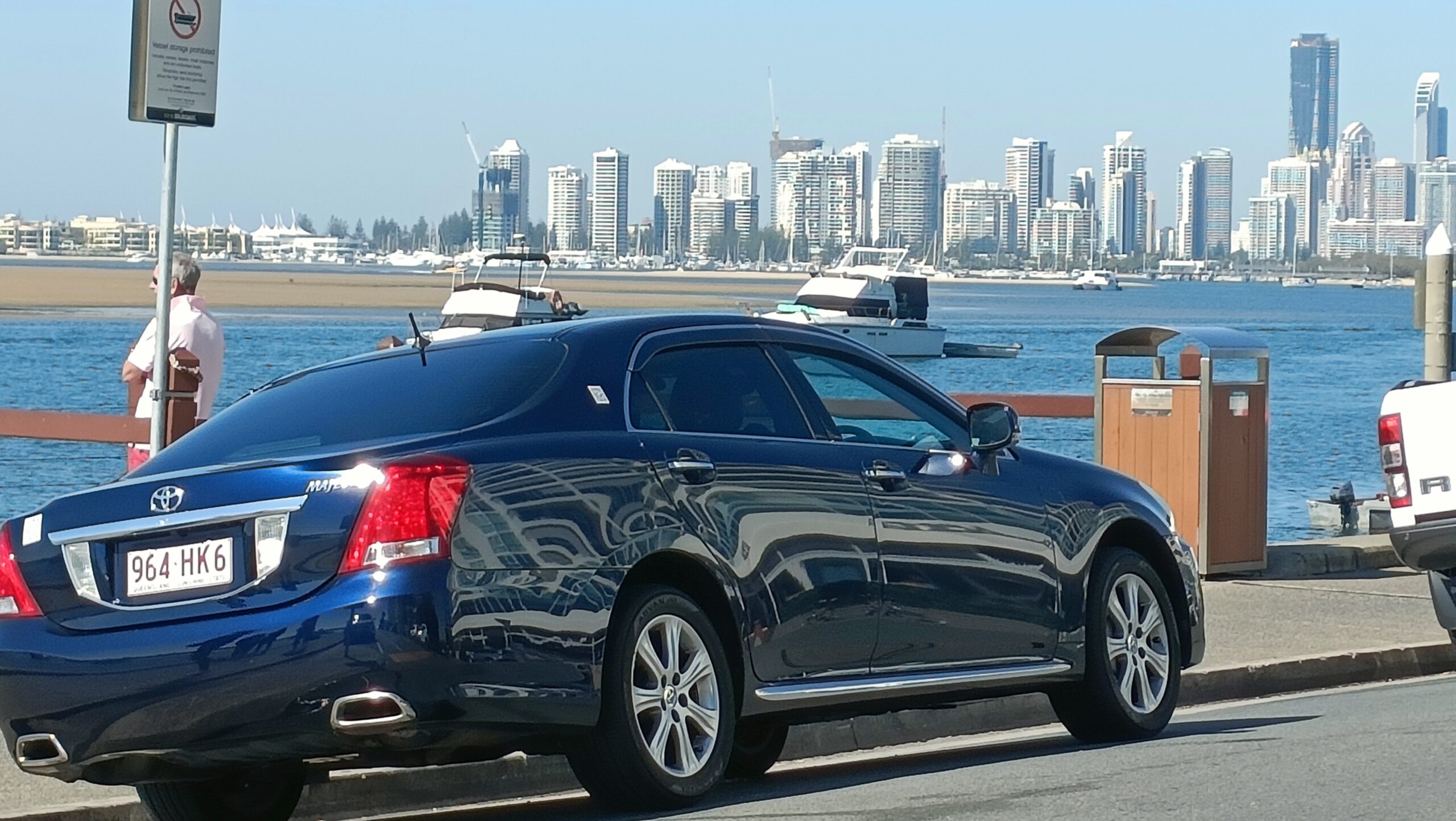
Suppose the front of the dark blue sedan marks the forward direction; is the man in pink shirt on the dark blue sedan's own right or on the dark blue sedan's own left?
on the dark blue sedan's own left

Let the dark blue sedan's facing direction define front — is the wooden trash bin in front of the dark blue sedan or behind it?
in front

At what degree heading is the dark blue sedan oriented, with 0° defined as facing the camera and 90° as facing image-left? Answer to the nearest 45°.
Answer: approximately 225°

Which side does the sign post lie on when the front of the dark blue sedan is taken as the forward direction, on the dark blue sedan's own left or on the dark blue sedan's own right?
on the dark blue sedan's own left

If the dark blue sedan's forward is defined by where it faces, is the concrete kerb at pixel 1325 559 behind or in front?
in front
